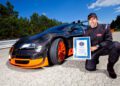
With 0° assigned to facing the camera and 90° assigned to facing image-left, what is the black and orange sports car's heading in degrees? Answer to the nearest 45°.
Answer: approximately 45°

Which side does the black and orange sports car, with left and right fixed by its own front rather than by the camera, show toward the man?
left
